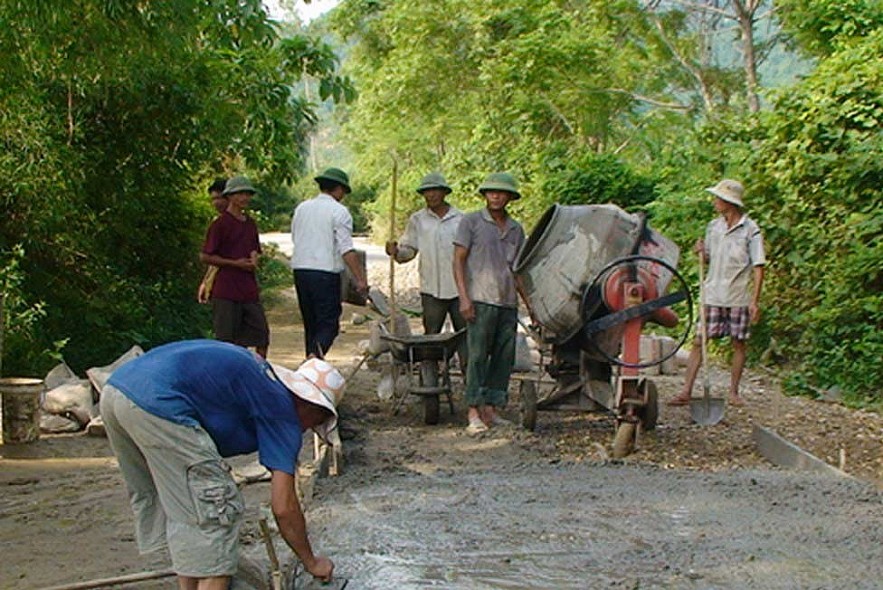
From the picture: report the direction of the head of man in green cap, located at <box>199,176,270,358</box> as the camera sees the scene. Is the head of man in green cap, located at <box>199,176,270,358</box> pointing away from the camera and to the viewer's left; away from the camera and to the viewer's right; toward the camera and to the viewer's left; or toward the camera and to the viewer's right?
toward the camera and to the viewer's right

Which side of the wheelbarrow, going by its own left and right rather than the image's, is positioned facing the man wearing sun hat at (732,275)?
left

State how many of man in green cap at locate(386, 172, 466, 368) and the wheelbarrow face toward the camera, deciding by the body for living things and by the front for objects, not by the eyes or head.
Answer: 2

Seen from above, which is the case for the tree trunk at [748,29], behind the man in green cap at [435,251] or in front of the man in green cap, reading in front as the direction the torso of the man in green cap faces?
behind

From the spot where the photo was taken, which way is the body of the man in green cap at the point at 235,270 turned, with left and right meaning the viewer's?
facing the viewer and to the right of the viewer

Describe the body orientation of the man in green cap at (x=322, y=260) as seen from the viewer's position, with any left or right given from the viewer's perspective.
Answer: facing away from the viewer and to the right of the viewer

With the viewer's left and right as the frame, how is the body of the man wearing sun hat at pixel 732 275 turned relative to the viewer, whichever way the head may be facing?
facing the viewer and to the left of the viewer
